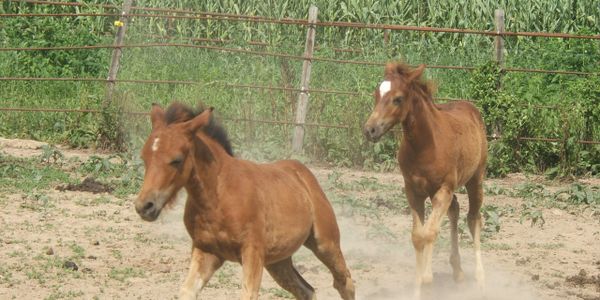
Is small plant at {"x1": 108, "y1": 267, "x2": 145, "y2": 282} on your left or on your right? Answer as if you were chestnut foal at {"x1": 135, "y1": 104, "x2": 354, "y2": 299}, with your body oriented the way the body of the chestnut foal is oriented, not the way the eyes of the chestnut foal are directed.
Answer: on your right

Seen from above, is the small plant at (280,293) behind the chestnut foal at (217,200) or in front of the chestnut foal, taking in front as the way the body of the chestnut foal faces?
behind

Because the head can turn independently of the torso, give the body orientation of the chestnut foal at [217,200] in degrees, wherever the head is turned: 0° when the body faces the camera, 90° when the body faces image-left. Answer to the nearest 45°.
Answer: approximately 45°

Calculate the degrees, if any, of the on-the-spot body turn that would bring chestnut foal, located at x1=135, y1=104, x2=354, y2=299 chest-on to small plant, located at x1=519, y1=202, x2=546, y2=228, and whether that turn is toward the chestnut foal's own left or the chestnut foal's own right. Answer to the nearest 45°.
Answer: approximately 180°

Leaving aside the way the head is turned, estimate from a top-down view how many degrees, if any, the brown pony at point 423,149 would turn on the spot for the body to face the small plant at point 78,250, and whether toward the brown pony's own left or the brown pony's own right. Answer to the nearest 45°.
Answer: approximately 45° to the brown pony's own right

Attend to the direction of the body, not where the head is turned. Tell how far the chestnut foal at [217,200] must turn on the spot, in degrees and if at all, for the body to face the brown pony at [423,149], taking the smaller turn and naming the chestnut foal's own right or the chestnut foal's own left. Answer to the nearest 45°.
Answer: approximately 180°

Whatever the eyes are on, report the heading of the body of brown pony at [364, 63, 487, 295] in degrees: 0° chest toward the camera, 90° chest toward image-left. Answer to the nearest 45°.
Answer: approximately 45°

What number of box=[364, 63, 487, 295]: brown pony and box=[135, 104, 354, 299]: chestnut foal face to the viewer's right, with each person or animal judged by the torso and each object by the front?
0

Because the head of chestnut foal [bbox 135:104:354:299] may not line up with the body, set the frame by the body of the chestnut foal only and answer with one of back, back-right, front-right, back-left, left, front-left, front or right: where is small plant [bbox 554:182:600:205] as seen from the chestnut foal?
back
